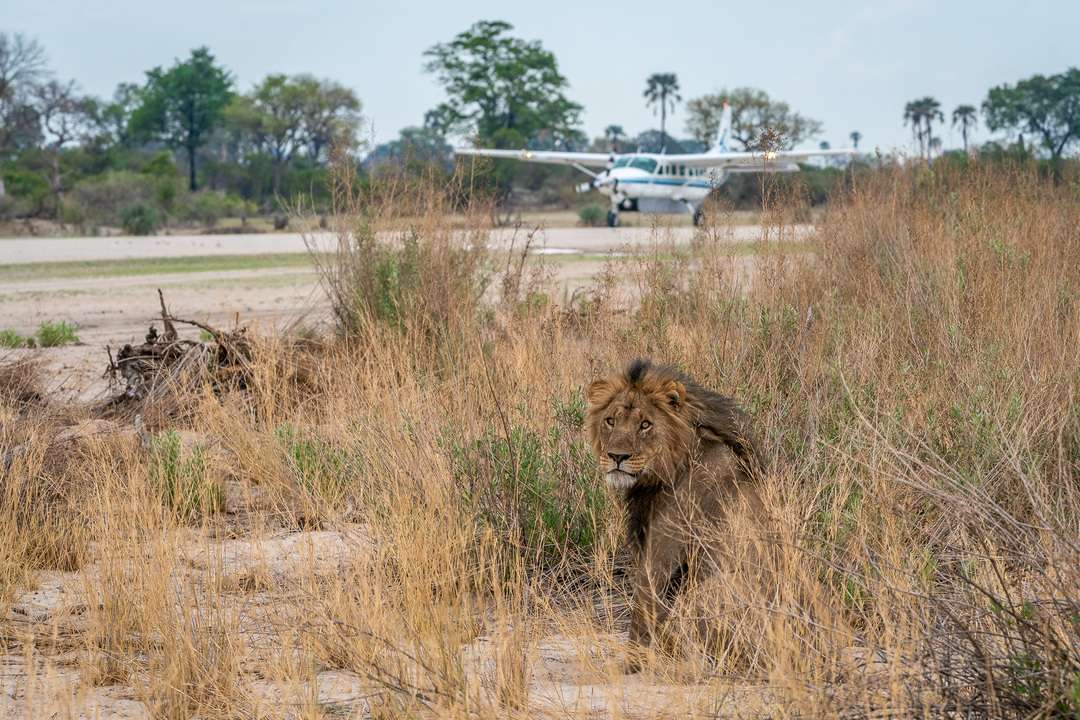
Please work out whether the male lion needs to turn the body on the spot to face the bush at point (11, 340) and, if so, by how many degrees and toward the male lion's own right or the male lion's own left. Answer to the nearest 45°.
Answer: approximately 90° to the male lion's own right

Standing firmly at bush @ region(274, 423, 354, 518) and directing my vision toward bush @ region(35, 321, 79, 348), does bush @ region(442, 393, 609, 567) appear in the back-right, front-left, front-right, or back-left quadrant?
back-right

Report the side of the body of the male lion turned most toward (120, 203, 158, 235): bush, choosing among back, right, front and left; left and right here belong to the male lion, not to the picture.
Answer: right

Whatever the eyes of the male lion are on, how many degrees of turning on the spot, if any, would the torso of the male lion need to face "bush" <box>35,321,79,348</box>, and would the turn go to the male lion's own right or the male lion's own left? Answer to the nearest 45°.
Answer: approximately 90° to the male lion's own right

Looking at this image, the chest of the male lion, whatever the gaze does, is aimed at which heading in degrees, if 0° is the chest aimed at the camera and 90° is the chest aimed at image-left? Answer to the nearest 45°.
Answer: approximately 45°

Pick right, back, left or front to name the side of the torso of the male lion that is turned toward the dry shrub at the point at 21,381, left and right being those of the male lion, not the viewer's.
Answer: right

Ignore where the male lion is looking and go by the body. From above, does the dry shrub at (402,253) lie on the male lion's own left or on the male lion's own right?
on the male lion's own right

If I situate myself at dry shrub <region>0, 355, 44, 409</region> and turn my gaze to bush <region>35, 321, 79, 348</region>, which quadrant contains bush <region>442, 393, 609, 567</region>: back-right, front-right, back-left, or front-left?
back-right

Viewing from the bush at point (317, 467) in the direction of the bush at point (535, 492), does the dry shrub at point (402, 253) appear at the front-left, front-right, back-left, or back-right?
back-left
